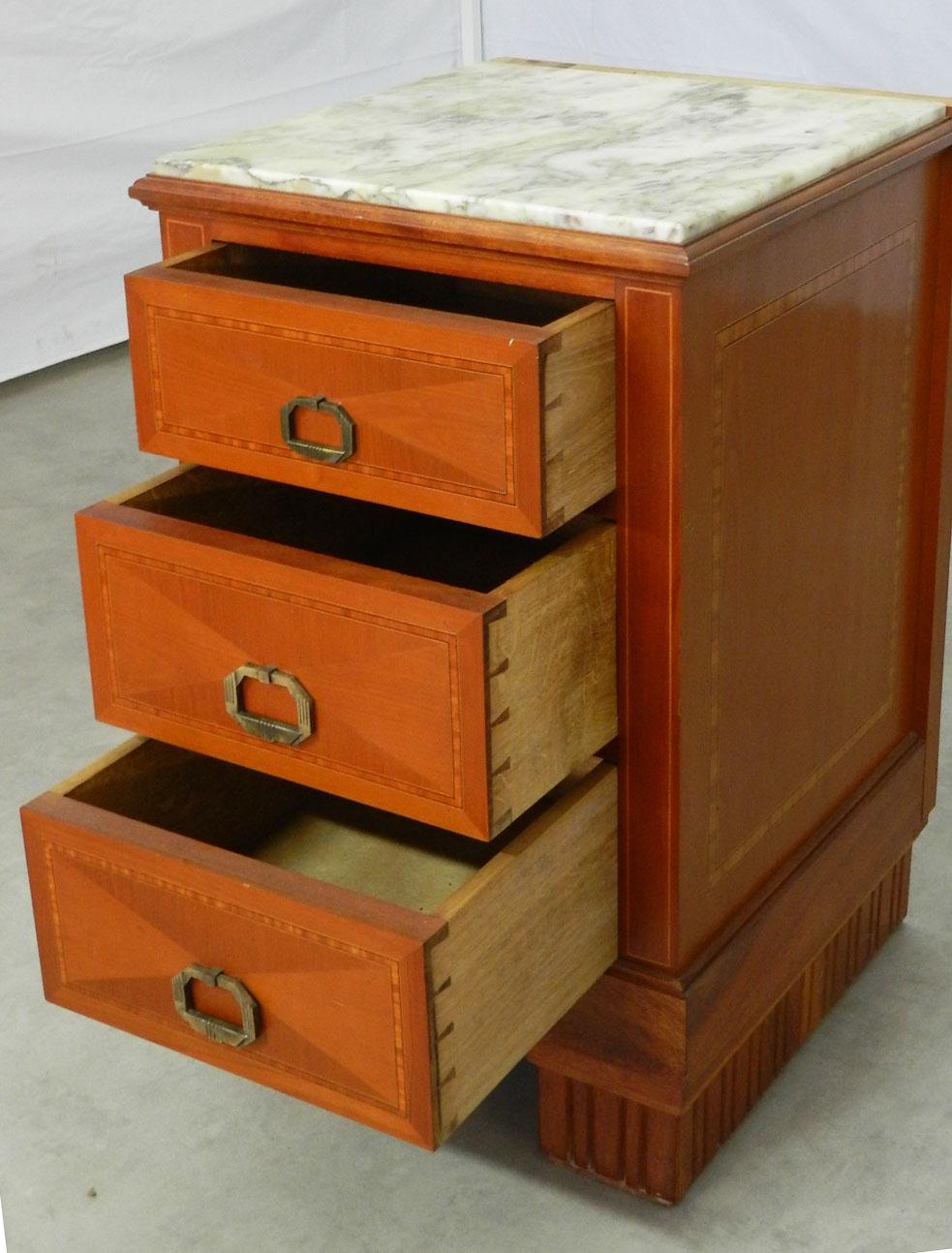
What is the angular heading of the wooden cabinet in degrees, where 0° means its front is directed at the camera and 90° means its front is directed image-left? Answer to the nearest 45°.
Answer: approximately 45°
